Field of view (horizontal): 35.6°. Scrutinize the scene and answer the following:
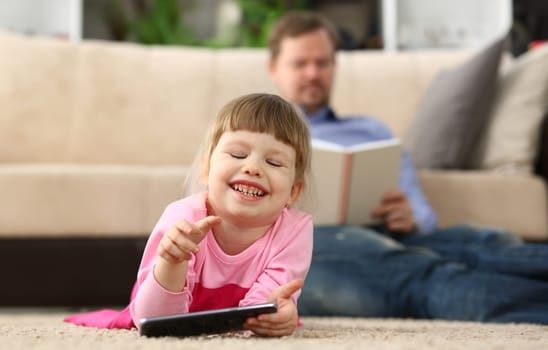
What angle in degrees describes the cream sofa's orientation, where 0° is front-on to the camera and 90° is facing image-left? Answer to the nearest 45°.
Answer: approximately 0°

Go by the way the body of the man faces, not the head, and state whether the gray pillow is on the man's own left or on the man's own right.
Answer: on the man's own left

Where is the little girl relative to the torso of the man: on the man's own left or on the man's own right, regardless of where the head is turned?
on the man's own right

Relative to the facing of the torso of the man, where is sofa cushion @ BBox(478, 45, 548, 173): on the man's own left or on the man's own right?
on the man's own left

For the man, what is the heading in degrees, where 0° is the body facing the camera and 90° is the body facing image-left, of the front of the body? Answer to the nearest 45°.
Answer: approximately 315°

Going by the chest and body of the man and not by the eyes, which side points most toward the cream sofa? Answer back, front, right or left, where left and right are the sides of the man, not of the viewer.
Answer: back
